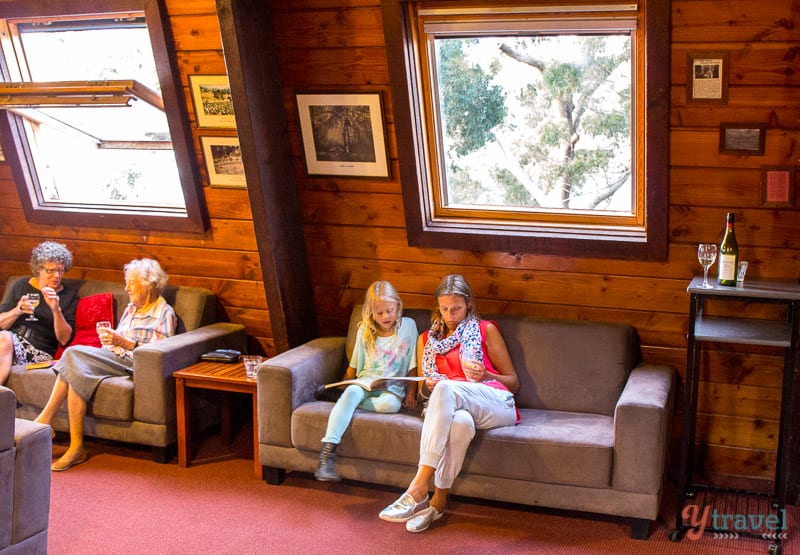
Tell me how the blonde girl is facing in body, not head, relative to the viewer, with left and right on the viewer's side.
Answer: facing the viewer

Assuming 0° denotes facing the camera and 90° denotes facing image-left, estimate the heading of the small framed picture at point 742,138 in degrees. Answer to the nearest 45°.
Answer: approximately 0°

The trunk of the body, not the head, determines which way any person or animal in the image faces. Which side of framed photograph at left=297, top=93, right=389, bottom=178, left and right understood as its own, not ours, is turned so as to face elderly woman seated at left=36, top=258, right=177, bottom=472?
right

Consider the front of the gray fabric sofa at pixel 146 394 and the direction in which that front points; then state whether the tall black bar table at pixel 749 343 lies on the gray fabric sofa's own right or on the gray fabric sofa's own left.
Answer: on the gray fabric sofa's own left

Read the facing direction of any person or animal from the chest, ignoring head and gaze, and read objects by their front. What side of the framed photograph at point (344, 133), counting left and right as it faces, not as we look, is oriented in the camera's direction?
front

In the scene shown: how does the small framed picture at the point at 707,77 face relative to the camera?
toward the camera
